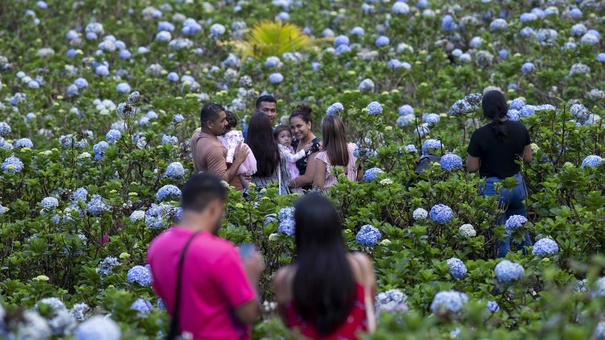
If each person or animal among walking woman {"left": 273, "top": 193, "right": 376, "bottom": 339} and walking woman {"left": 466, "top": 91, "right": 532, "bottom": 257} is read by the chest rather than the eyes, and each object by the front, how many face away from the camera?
2

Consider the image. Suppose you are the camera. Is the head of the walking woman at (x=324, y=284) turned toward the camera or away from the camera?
away from the camera

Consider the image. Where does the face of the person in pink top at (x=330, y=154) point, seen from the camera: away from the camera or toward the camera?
away from the camera

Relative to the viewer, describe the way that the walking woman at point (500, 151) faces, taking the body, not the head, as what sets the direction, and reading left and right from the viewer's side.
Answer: facing away from the viewer

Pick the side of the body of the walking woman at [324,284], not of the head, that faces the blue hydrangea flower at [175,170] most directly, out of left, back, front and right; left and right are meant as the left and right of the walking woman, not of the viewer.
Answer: front

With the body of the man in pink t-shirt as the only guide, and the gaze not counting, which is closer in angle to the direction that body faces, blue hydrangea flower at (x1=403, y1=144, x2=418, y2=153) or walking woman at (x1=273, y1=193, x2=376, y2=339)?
the blue hydrangea flower

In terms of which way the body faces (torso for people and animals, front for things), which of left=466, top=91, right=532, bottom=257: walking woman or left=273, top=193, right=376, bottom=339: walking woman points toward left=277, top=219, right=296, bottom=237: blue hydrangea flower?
left=273, top=193, right=376, bottom=339: walking woman

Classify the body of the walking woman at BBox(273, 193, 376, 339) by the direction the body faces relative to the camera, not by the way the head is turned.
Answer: away from the camera

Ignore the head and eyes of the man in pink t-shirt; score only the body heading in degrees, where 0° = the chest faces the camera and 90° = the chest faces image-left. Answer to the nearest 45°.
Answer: approximately 225°
